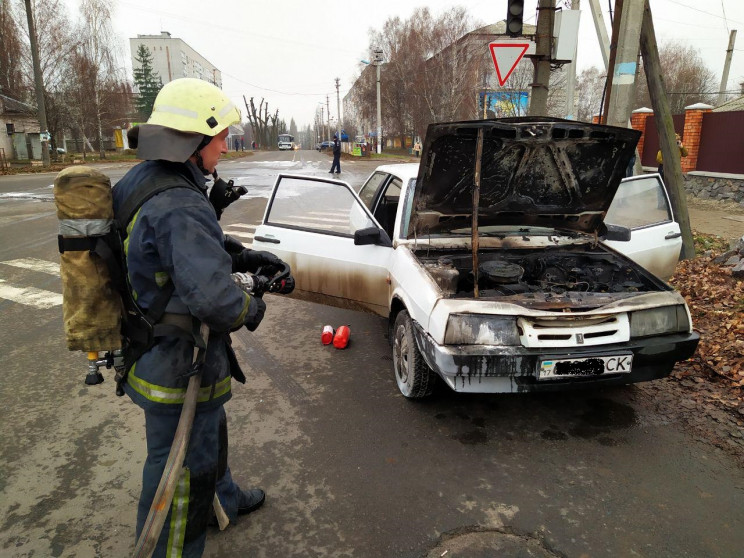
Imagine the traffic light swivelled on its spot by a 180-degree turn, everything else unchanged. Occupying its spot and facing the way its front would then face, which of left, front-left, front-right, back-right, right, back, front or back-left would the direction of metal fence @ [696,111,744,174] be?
front-right

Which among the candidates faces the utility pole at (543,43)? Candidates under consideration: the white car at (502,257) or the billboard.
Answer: the billboard

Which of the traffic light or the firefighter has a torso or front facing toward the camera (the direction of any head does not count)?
the traffic light

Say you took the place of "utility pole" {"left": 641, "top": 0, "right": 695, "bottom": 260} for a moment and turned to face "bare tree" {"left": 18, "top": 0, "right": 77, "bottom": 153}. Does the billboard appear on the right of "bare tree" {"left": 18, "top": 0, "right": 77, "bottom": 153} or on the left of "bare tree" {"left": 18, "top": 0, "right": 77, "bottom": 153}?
right

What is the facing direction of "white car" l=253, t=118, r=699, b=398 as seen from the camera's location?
facing the viewer and to the right of the viewer

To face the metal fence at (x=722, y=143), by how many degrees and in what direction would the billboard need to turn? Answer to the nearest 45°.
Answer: approximately 45° to its left

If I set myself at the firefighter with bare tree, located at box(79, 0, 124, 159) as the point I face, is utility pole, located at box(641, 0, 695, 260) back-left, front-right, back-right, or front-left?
front-right

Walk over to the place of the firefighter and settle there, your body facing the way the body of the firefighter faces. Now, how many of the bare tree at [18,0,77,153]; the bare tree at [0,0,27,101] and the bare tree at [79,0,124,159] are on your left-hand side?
3

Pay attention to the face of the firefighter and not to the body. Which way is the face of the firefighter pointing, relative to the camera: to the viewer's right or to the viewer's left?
to the viewer's right

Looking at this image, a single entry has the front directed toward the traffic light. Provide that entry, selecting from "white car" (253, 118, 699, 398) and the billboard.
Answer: the billboard

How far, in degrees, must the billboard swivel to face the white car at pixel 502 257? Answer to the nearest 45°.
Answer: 0° — it already faces it

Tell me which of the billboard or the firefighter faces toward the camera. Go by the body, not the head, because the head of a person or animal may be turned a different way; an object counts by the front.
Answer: the billboard

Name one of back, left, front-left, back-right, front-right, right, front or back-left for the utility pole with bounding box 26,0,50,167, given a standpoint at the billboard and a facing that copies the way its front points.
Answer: right

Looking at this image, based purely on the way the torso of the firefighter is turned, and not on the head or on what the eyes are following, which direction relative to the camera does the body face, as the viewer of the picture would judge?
to the viewer's right

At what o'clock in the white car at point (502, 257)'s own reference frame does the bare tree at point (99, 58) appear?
The bare tree is roughly at 6 o'clock from the white car.

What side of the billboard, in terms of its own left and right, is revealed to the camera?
front

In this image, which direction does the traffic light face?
toward the camera
